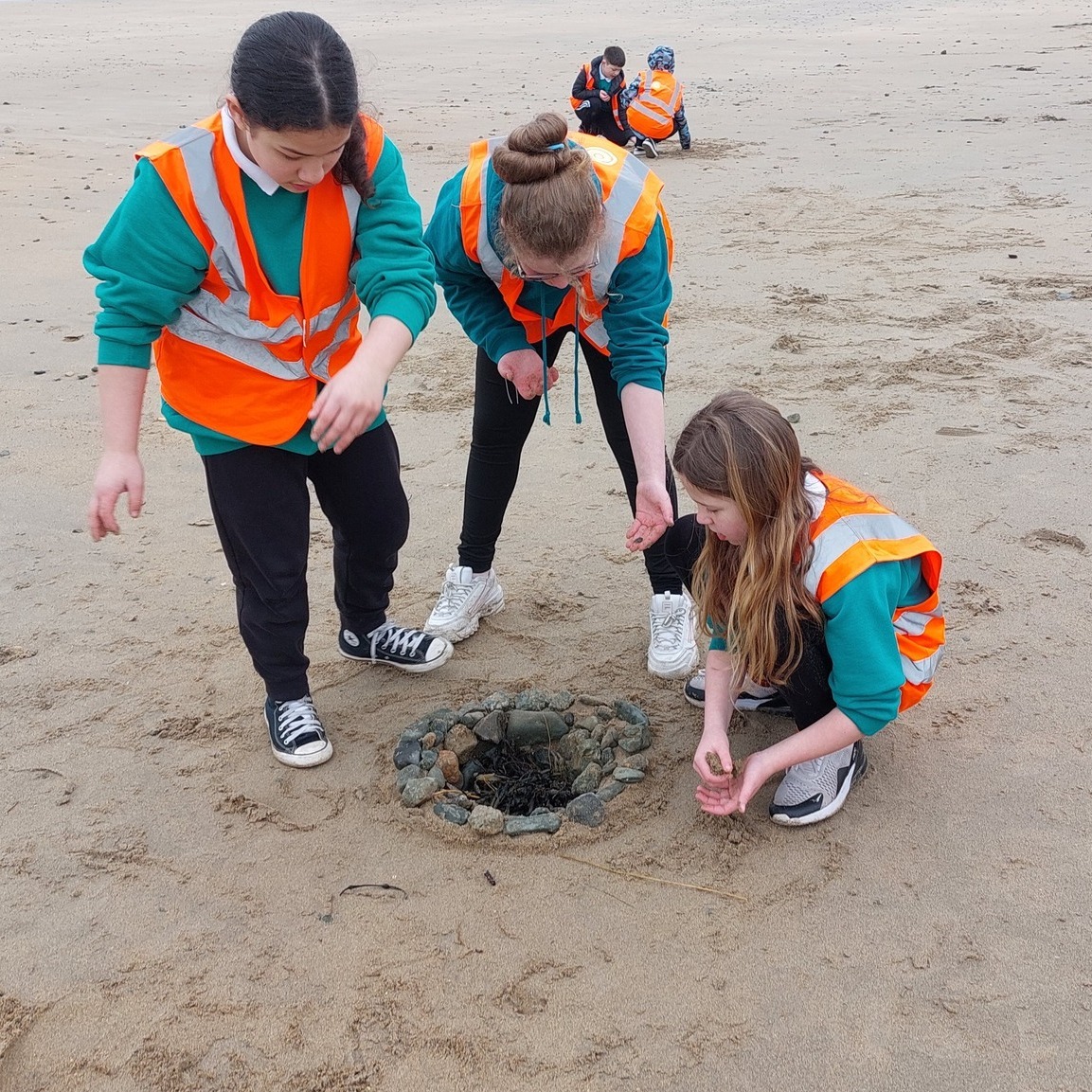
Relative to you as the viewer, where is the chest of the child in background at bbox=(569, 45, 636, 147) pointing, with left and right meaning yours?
facing the viewer and to the right of the viewer

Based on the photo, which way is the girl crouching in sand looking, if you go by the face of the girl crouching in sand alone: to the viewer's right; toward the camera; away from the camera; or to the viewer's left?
to the viewer's left

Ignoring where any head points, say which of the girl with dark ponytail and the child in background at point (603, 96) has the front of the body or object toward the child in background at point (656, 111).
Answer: the child in background at point (603, 96)

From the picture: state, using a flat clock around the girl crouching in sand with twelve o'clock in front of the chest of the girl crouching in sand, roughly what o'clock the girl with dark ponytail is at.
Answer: The girl with dark ponytail is roughly at 12 o'clock from the girl crouching in sand.

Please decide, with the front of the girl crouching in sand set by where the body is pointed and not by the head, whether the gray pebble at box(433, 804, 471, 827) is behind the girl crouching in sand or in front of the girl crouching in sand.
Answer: in front

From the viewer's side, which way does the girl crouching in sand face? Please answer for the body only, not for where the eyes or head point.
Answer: to the viewer's left

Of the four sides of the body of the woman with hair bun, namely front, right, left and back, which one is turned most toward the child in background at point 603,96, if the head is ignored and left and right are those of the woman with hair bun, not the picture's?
back

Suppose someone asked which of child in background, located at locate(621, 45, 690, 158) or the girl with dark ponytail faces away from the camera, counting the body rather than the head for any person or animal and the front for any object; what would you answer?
the child in background

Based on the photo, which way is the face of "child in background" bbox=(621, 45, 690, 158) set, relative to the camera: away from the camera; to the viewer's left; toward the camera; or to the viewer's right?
away from the camera

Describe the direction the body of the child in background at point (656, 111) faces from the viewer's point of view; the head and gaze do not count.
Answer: away from the camera

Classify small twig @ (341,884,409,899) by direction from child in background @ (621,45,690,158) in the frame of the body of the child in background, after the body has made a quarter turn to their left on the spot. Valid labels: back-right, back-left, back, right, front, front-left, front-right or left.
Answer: left

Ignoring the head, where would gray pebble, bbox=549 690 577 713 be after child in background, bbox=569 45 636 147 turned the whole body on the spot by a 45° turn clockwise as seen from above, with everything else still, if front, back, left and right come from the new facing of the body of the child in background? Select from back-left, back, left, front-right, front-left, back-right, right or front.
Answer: front

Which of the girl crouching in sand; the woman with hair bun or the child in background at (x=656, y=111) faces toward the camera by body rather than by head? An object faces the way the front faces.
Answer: the woman with hair bun
